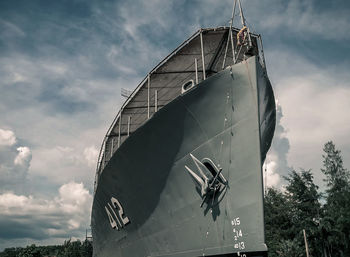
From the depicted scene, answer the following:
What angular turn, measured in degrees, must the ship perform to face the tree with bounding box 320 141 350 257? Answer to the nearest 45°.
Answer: approximately 90° to its left

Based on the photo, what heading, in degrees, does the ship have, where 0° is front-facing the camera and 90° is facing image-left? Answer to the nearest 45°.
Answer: approximately 315°

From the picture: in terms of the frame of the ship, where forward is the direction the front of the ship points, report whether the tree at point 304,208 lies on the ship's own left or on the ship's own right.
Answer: on the ship's own left

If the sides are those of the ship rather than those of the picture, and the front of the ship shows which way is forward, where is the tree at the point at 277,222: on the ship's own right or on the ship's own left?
on the ship's own left
